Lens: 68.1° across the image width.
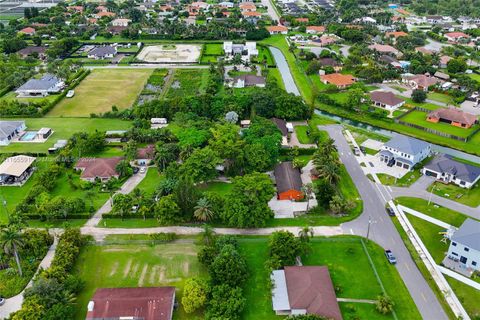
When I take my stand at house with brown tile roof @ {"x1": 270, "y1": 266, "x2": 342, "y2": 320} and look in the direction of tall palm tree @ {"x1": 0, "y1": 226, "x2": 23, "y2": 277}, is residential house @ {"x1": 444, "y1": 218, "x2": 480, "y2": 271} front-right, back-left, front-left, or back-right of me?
back-right

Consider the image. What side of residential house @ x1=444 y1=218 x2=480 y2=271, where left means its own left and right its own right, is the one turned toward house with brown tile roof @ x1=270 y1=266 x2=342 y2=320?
front

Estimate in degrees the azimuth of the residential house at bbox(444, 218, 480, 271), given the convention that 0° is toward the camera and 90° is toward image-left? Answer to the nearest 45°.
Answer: approximately 45°

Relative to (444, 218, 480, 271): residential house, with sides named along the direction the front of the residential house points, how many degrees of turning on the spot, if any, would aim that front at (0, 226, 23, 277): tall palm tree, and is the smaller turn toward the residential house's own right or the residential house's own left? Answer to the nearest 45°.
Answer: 0° — it already faces it

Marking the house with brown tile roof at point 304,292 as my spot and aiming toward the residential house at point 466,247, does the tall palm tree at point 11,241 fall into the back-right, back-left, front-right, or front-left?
back-left
